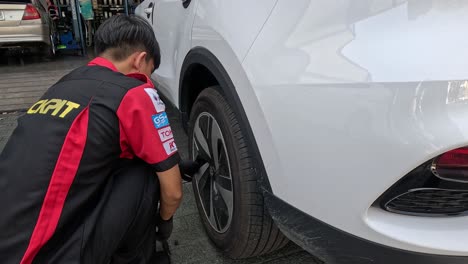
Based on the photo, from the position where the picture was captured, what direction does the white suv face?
facing away from the viewer and to the left of the viewer

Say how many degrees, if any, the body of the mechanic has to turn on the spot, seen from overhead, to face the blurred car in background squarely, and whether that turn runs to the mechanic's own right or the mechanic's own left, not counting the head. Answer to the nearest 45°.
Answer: approximately 45° to the mechanic's own left

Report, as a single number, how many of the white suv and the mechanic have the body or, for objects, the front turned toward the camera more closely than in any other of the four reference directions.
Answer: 0

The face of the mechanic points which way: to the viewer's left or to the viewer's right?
to the viewer's right

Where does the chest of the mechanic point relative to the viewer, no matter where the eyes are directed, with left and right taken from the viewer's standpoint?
facing away from the viewer and to the right of the viewer
